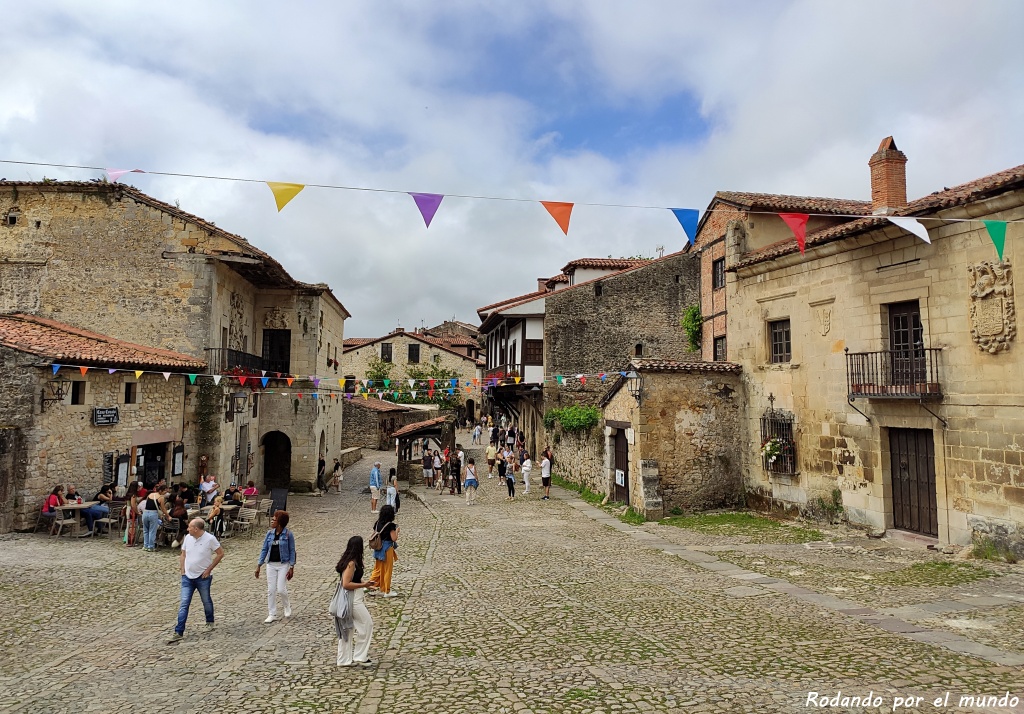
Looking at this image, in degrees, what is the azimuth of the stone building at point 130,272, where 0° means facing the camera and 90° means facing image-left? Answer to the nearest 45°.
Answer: approximately 315°

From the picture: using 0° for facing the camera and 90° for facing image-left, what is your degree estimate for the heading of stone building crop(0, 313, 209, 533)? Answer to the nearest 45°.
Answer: approximately 315°

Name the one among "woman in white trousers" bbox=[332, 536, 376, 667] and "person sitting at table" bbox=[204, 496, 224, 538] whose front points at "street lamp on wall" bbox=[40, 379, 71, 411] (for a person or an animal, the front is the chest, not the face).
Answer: the person sitting at table

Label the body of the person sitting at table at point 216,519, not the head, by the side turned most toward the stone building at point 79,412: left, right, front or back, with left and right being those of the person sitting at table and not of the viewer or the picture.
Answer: front

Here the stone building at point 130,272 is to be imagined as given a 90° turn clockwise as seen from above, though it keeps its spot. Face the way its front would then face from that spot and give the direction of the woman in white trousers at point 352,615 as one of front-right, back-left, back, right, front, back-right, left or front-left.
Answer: front-left

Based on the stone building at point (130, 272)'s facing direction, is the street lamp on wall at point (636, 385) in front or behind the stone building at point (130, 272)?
in front

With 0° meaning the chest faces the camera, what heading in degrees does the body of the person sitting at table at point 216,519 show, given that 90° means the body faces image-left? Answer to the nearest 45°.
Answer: approximately 90°

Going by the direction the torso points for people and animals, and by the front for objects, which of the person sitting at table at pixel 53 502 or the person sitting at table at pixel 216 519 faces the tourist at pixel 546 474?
the person sitting at table at pixel 53 502

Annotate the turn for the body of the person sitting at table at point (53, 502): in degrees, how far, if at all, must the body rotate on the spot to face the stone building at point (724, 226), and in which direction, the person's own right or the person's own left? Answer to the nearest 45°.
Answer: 0° — they already face it

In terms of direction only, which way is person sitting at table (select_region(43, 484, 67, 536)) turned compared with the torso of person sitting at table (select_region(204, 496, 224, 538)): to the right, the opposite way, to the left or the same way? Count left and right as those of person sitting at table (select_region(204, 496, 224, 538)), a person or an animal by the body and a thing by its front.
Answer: the opposite way

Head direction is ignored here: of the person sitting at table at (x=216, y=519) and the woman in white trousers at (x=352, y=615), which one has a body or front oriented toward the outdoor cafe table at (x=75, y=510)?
the person sitting at table

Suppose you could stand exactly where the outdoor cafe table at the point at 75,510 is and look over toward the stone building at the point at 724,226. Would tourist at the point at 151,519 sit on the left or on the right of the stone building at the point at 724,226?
right

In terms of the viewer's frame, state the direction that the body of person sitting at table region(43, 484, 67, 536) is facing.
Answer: to the viewer's right
